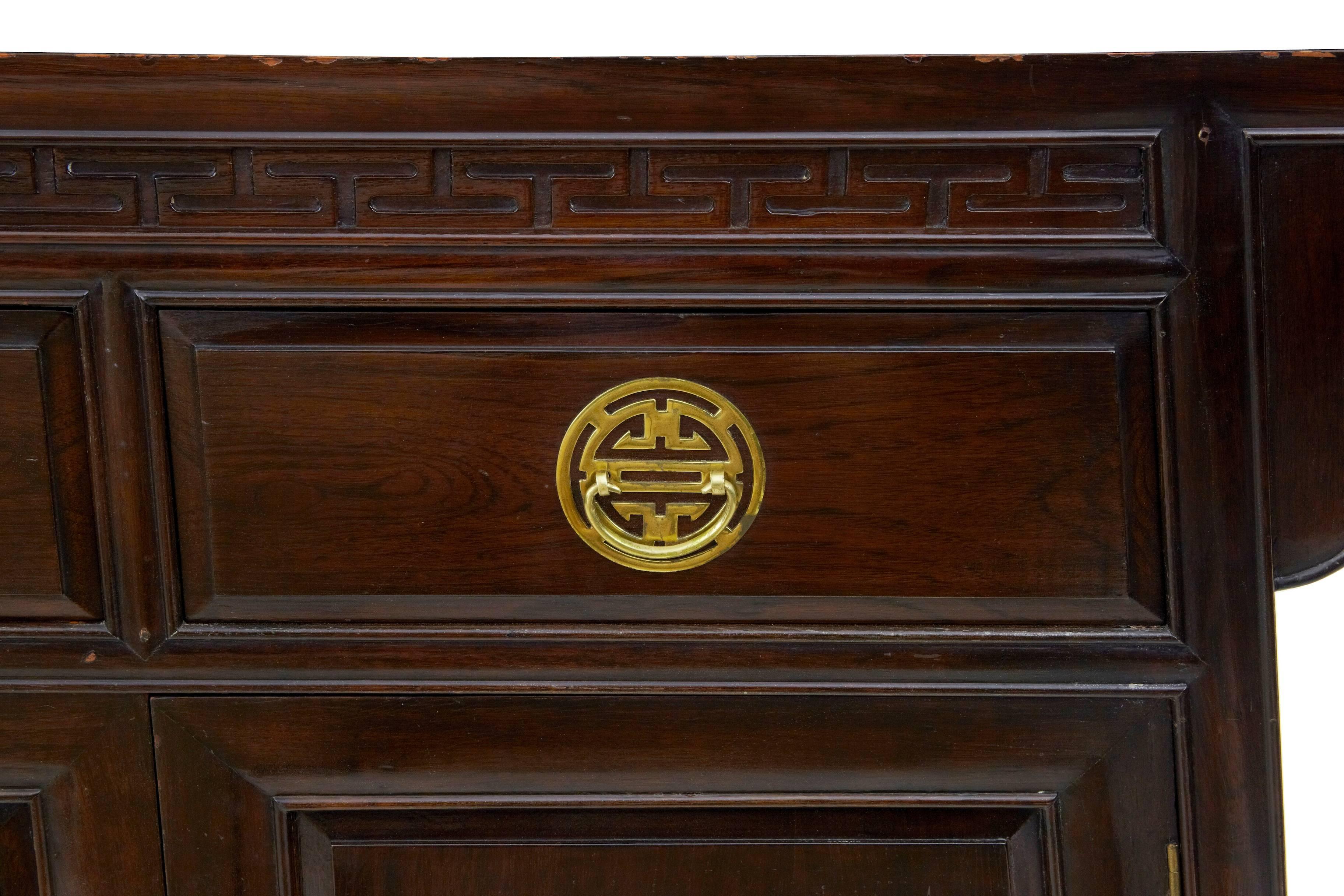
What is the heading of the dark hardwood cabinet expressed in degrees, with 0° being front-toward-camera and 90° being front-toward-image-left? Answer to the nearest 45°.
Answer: approximately 0°
